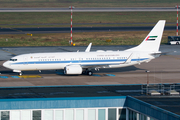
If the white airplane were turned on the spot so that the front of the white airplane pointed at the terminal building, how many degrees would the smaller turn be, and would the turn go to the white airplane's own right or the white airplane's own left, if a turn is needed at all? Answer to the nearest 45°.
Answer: approximately 90° to the white airplane's own left

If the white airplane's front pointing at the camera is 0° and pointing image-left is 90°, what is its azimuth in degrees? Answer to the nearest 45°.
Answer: approximately 90°
